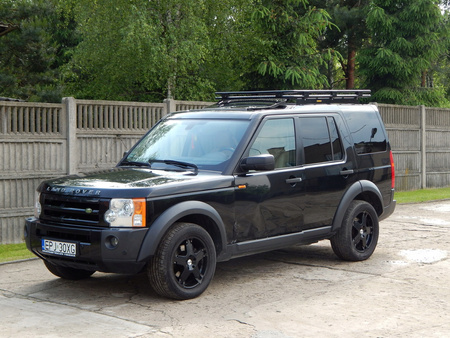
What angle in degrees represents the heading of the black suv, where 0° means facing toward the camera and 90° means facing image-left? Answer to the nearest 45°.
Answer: approximately 45°

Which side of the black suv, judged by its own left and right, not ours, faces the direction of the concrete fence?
right

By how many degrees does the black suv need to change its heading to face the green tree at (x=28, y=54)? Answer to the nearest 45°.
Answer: approximately 135° to its right

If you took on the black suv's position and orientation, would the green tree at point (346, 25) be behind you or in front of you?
behind

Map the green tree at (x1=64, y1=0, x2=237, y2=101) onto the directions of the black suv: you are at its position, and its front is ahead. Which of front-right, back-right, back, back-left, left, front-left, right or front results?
back-right

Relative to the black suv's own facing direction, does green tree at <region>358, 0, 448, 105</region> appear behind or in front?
behind

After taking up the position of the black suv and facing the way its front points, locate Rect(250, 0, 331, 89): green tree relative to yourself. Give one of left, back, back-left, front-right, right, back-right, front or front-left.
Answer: back-right
